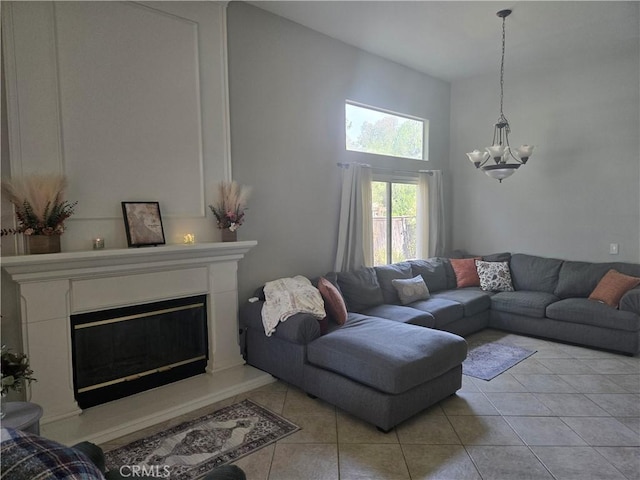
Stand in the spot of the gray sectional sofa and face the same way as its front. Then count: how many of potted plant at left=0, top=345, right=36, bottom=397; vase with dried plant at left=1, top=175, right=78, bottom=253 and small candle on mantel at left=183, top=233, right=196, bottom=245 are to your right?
3

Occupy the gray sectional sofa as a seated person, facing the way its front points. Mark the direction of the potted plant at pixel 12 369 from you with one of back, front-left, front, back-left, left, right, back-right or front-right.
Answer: right

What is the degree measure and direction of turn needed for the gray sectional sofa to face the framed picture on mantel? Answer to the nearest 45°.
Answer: approximately 90° to its right

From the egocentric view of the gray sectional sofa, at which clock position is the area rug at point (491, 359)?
The area rug is roughly at 10 o'clock from the gray sectional sofa.

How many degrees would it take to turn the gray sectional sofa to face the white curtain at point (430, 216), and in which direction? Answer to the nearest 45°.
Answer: approximately 135° to its left

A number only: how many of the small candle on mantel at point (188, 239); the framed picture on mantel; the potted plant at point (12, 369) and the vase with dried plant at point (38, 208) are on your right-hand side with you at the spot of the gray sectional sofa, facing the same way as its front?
4

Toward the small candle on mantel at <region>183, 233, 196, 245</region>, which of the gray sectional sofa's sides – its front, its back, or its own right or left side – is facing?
right

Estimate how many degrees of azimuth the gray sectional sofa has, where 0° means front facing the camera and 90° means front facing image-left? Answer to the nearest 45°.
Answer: approximately 315°
